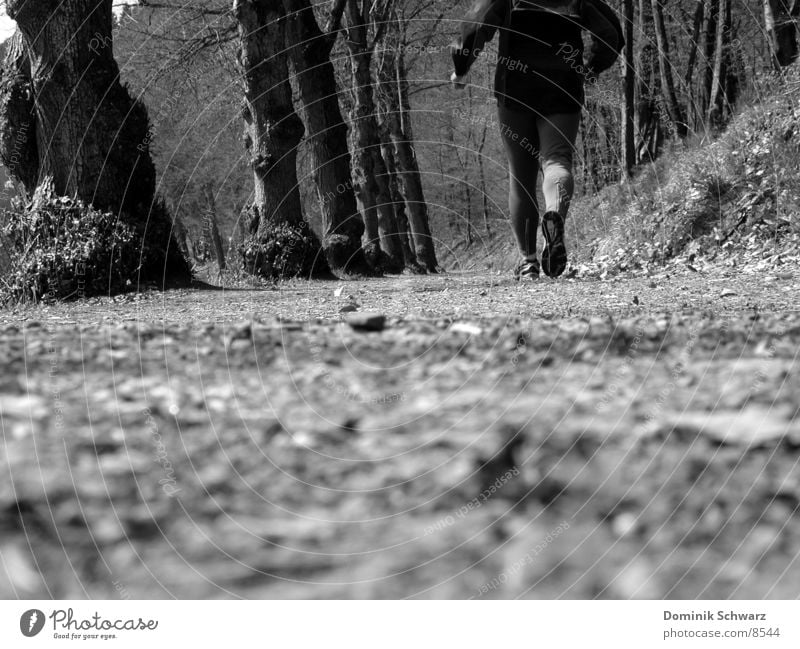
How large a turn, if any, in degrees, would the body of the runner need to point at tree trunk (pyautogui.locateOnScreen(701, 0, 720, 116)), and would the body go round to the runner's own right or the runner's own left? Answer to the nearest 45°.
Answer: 0° — they already face it

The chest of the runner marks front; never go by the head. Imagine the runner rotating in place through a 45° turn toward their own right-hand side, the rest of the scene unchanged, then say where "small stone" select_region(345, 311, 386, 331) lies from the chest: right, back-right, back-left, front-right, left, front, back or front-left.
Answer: back-right

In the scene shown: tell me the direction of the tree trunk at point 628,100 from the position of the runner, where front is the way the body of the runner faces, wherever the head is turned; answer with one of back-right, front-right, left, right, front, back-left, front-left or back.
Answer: front

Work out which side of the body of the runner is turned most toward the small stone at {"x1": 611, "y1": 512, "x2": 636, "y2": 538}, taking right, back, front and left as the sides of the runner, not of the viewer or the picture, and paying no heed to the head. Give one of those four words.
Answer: back

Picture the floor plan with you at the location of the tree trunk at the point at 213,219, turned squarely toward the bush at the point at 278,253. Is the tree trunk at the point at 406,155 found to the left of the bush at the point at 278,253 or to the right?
left

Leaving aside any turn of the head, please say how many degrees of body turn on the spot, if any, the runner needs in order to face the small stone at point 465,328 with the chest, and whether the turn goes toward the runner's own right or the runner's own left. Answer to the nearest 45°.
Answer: approximately 180°

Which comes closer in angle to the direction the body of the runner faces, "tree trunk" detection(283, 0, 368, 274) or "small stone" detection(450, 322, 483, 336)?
the tree trunk

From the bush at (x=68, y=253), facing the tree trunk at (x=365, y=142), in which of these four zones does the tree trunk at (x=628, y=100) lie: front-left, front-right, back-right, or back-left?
front-right

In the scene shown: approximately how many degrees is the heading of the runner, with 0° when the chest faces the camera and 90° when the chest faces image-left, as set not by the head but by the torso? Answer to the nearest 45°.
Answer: approximately 180°

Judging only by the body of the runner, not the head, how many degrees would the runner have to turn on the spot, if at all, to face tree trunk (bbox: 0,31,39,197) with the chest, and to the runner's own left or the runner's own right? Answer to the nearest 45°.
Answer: approximately 90° to the runner's own left

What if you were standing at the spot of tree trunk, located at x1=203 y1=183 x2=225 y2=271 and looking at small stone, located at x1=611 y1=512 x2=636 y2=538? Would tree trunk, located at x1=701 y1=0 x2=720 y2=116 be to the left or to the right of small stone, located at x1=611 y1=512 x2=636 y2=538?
left

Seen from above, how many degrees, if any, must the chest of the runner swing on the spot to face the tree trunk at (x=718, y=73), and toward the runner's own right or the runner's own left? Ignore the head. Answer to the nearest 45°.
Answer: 0° — they already face it
